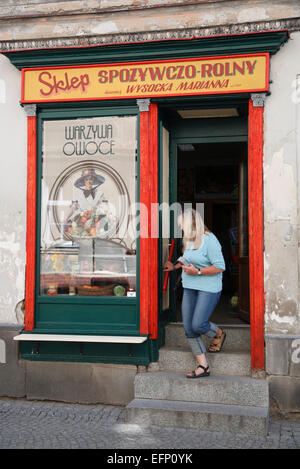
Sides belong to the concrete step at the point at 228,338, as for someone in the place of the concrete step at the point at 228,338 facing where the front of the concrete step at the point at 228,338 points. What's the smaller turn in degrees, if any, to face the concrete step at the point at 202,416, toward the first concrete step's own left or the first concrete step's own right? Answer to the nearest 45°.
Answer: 0° — it already faces it

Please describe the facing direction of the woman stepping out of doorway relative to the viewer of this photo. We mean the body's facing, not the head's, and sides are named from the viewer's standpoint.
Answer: facing the viewer and to the left of the viewer

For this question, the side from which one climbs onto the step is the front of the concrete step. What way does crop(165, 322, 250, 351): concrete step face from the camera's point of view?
toward the camera

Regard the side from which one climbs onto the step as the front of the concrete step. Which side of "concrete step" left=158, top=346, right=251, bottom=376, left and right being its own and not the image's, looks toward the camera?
front

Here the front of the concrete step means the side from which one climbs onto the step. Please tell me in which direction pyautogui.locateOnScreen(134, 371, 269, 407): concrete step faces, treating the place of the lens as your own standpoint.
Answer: facing the viewer

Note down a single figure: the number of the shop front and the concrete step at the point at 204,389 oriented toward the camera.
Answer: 2
